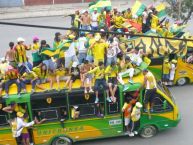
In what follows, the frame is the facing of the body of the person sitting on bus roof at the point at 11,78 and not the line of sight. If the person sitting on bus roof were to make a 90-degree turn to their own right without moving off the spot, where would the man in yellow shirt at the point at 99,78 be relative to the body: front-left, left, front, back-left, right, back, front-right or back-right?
back

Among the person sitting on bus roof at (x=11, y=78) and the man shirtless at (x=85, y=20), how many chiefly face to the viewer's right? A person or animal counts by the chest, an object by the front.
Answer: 0

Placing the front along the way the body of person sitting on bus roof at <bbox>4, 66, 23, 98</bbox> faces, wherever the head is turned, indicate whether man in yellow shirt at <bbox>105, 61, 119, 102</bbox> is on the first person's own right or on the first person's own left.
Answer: on the first person's own left

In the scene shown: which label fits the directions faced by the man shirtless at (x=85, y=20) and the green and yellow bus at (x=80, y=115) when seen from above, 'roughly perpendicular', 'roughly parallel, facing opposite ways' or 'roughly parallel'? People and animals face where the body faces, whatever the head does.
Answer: roughly perpendicular

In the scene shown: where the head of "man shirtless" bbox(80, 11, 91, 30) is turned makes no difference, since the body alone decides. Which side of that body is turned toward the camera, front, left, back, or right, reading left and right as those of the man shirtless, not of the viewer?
front

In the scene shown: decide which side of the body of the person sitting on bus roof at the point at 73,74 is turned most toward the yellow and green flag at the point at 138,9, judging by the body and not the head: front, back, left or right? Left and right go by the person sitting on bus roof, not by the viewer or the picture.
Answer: back

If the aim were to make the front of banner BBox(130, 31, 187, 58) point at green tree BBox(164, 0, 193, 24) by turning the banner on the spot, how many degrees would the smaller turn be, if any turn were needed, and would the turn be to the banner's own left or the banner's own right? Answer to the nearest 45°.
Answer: approximately 180°

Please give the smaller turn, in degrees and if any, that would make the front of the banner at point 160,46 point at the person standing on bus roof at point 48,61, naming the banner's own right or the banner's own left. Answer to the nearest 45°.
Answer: approximately 45° to the banner's own right

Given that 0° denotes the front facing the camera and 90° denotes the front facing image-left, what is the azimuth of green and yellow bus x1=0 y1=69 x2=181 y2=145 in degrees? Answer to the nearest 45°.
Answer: approximately 270°

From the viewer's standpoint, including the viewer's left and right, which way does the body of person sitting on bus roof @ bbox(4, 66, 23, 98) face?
facing the viewer

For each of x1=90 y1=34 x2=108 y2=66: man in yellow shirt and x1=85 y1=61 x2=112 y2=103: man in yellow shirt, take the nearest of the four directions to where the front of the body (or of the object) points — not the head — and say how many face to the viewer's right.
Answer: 0

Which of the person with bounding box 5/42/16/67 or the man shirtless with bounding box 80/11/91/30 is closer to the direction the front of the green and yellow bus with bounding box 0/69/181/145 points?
the man shirtless

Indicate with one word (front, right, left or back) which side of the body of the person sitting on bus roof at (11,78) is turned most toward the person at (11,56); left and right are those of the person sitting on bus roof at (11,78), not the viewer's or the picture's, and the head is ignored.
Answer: back

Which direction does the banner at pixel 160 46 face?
toward the camera

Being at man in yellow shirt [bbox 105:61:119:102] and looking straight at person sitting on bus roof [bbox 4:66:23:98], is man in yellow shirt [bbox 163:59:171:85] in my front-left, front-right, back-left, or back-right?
back-right
